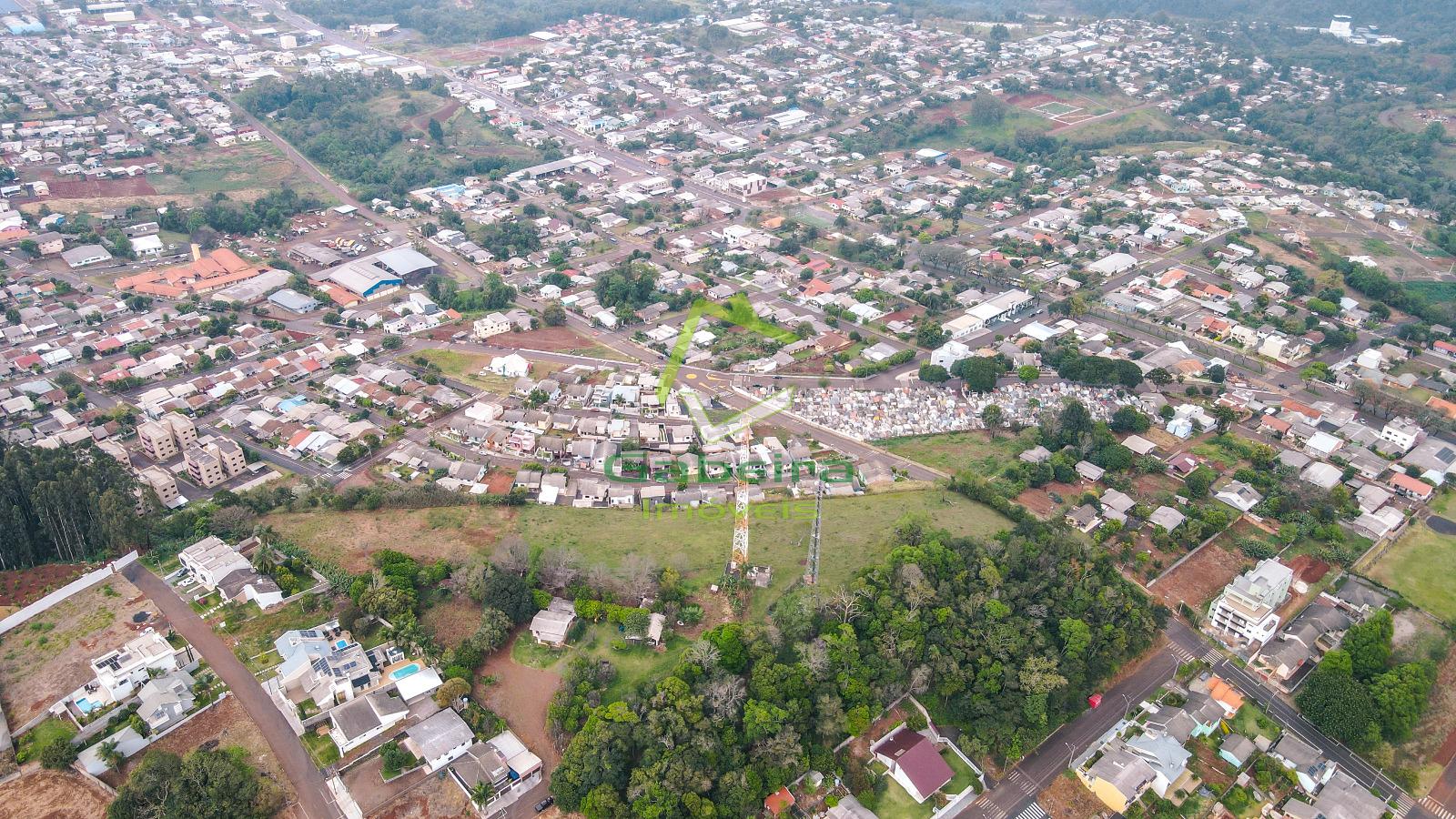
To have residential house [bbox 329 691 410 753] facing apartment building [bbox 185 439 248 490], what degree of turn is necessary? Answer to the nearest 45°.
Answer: approximately 135° to its right

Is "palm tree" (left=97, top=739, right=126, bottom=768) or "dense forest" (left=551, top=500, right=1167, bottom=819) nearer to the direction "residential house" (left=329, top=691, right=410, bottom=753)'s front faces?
the palm tree

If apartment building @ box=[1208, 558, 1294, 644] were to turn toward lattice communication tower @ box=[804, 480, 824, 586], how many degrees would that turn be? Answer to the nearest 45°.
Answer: approximately 45° to its right

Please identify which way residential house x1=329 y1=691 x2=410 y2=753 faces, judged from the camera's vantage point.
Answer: facing the viewer and to the left of the viewer

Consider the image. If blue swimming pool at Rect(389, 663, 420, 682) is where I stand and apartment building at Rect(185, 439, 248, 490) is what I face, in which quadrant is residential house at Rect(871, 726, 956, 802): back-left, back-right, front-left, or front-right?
back-right

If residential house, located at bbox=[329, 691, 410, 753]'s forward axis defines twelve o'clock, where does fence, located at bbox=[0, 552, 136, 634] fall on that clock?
The fence is roughly at 3 o'clock from the residential house.

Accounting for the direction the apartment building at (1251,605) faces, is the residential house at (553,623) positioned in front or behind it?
in front

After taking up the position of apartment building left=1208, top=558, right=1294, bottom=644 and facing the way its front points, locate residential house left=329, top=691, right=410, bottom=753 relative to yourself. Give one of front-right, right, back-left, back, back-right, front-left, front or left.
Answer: front

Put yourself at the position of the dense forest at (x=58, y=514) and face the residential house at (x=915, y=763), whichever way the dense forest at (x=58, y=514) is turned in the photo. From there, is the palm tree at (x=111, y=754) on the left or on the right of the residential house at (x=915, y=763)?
right

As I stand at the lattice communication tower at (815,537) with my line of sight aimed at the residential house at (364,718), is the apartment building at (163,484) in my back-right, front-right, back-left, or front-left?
front-right

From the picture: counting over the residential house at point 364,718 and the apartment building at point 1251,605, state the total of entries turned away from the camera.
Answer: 0

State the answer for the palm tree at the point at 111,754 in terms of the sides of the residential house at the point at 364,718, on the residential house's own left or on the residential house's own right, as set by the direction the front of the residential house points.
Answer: on the residential house's own right
